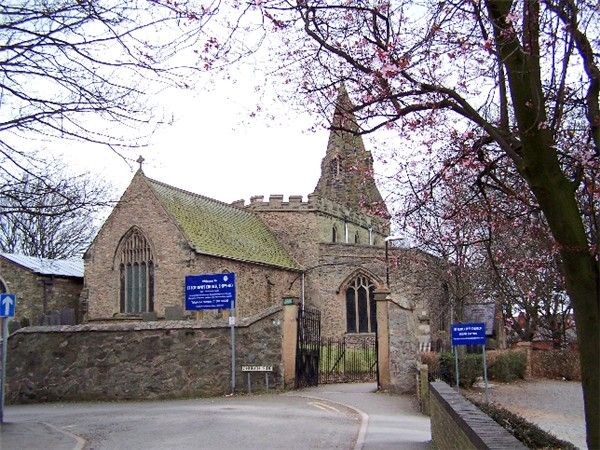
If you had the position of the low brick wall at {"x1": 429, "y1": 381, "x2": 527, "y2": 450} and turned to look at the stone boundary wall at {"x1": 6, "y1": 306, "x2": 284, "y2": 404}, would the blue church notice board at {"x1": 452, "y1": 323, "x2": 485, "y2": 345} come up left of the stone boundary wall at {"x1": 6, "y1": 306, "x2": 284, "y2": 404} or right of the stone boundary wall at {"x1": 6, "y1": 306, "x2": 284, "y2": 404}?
right

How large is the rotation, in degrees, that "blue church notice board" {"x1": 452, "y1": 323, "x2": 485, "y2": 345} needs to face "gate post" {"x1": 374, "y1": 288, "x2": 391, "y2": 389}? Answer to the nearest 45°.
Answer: approximately 135° to its right

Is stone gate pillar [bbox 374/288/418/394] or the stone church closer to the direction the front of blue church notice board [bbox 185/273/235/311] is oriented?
the stone gate pillar

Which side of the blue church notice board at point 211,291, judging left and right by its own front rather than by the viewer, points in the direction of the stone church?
back

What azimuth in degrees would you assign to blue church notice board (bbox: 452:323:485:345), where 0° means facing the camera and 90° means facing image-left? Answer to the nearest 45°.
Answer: approximately 0°

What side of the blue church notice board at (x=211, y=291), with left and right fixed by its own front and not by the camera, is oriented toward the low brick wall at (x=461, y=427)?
front

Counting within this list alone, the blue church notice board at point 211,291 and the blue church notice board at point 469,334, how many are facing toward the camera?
2

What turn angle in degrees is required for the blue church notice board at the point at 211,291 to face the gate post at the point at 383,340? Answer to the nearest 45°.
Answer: approximately 90° to its left

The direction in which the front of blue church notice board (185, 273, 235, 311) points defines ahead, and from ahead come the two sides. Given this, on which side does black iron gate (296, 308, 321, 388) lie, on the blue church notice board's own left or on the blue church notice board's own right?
on the blue church notice board's own left

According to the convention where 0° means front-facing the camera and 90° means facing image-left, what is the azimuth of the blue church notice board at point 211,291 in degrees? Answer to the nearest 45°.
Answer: approximately 0°
